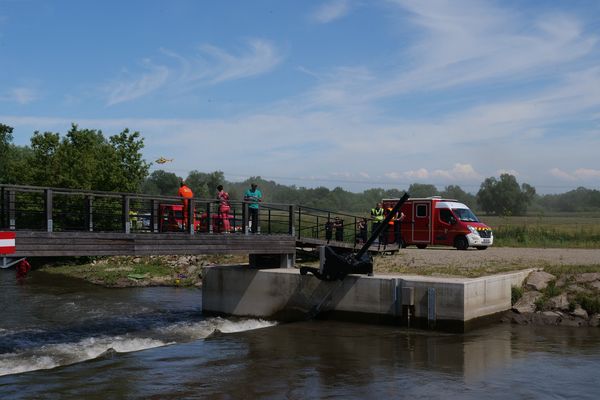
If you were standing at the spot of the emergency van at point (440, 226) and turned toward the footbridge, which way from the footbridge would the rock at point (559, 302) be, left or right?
left

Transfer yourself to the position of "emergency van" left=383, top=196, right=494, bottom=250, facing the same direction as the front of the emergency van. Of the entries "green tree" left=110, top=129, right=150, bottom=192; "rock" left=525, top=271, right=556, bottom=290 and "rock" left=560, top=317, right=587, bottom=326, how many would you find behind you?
1

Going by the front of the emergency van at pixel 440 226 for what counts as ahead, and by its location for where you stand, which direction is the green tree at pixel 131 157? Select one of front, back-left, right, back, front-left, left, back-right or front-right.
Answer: back

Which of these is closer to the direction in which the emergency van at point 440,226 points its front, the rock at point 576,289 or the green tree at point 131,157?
the rock
